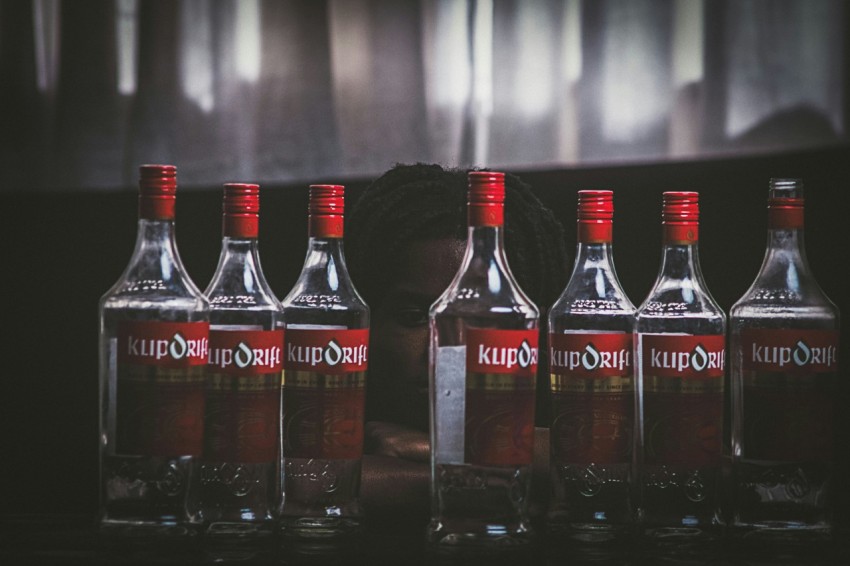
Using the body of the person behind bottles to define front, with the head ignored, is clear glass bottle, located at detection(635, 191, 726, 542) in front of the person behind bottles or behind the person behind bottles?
in front

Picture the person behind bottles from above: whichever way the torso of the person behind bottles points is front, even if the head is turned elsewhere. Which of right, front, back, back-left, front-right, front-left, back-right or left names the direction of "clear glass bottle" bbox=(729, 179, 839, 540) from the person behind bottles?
front-left

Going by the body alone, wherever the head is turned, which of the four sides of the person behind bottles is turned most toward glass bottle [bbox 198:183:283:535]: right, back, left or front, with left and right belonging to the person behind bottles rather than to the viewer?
front

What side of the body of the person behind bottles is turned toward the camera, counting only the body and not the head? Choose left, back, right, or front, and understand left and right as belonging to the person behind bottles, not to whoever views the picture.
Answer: front

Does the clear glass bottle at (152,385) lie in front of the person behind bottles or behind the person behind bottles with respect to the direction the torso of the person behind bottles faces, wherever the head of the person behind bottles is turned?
in front

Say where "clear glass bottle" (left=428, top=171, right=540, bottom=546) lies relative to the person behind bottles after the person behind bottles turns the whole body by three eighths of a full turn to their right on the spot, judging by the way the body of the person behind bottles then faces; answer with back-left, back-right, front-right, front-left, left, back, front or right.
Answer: back-left
